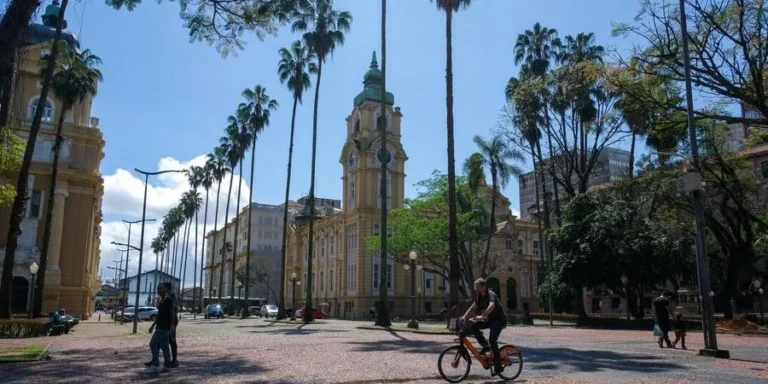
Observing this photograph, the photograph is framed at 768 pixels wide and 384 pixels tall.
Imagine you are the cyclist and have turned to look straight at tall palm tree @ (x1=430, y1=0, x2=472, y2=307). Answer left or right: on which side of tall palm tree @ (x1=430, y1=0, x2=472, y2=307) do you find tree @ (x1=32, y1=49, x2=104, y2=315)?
left

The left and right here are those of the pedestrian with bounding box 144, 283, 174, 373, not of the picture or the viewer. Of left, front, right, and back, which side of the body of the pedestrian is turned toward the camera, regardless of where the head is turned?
left
